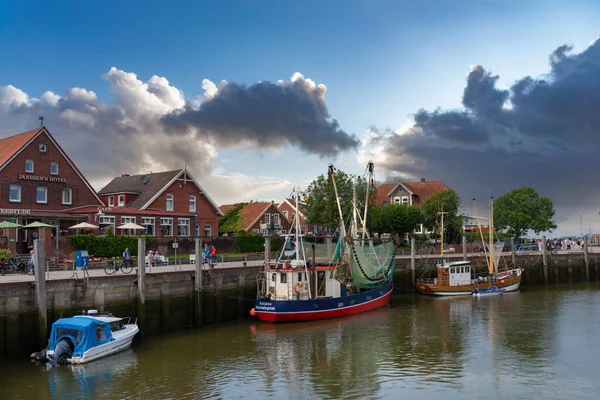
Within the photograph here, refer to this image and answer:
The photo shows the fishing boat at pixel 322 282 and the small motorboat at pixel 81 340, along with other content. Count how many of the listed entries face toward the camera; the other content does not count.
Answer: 0

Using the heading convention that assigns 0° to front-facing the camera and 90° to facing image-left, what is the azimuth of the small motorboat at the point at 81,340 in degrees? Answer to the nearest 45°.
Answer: approximately 225°

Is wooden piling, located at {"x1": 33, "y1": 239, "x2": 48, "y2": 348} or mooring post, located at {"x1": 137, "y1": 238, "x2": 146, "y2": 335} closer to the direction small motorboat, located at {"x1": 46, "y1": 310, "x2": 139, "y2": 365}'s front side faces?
the mooring post

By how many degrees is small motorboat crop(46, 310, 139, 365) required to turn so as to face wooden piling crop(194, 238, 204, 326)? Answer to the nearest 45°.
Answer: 0° — it already faces it

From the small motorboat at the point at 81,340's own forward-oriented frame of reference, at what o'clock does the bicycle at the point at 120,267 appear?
The bicycle is roughly at 11 o'clock from the small motorboat.

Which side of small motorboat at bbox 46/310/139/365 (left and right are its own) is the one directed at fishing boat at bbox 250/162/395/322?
front
